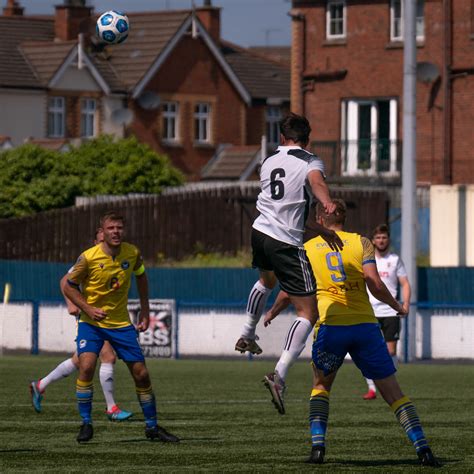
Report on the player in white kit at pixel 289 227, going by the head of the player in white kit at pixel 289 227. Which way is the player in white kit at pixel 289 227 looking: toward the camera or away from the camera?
away from the camera

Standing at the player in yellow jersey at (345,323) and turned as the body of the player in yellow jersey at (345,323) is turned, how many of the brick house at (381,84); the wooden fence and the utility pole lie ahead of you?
3

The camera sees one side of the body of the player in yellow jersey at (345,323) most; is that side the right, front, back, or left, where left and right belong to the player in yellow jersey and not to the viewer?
back

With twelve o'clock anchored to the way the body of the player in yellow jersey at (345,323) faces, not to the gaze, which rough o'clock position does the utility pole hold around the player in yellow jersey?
The utility pole is roughly at 12 o'clock from the player in yellow jersey.

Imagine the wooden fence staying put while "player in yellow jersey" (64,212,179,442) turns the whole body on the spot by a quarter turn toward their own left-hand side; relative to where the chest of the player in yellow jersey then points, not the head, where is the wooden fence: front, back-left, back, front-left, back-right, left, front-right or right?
left

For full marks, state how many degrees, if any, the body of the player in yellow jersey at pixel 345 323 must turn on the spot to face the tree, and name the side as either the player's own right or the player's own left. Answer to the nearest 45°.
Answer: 0° — they already face it
